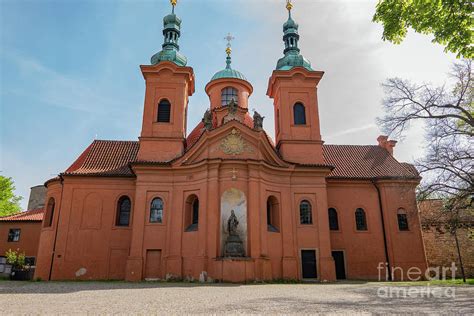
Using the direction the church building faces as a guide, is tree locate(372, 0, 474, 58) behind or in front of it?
in front

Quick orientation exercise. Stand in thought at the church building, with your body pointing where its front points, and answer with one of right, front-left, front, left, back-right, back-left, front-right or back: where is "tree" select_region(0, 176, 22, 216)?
back-right

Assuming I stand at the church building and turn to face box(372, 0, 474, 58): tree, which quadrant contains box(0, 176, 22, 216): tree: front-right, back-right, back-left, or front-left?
back-right

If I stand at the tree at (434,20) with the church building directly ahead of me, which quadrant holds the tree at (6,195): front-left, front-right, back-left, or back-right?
front-left

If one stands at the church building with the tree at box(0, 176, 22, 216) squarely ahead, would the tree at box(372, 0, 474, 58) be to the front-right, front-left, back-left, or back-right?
back-left
